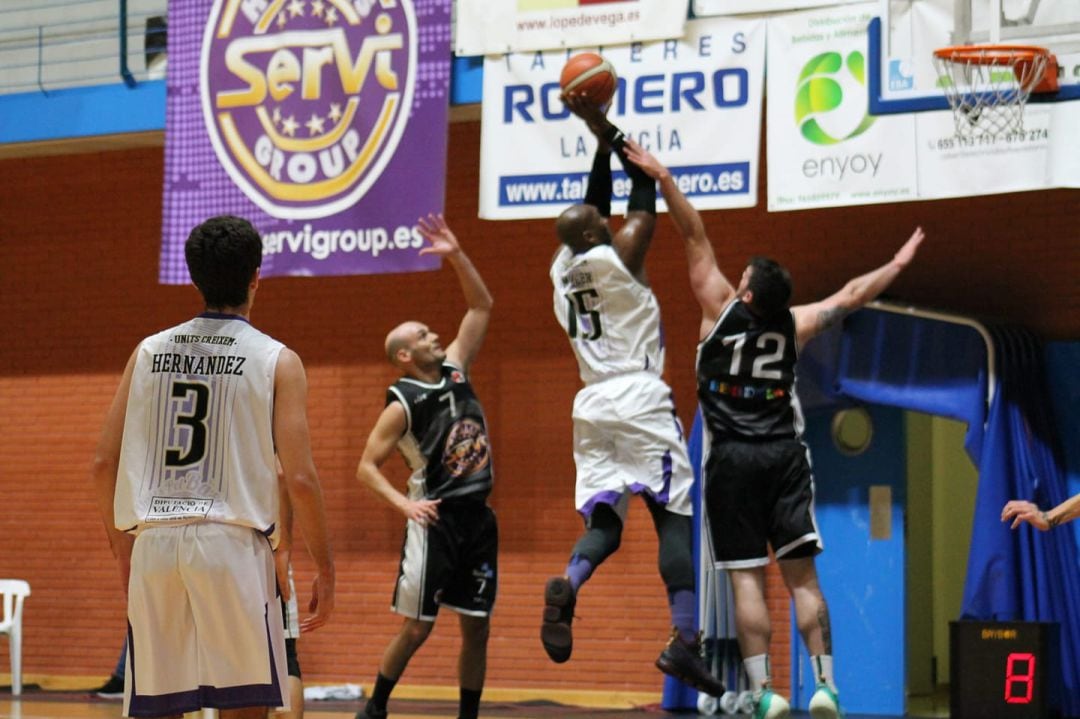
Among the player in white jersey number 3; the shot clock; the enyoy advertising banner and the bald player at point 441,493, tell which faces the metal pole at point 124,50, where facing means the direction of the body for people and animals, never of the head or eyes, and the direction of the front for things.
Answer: the player in white jersey number 3

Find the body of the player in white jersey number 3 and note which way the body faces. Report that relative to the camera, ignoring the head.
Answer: away from the camera

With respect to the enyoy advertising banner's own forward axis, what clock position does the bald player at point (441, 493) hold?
The bald player is roughly at 2 o'clock from the enyoy advertising banner.

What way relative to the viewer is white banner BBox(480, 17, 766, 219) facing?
toward the camera

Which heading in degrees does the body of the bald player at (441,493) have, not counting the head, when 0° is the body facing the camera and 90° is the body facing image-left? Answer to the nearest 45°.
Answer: approximately 315°

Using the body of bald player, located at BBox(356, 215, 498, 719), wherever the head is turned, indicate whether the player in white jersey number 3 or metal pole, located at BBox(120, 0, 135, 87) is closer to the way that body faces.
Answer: the player in white jersey number 3

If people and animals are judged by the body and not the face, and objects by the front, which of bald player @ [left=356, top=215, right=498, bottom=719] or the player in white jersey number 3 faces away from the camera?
the player in white jersey number 3

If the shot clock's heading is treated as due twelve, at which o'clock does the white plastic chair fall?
The white plastic chair is roughly at 3 o'clock from the shot clock.

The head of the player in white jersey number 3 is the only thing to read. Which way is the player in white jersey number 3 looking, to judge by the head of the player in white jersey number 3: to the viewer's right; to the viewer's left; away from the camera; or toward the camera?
away from the camera

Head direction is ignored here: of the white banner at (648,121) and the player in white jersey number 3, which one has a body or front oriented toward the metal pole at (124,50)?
the player in white jersey number 3

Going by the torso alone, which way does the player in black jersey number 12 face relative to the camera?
away from the camera

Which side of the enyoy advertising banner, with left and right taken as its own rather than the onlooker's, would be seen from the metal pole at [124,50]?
right

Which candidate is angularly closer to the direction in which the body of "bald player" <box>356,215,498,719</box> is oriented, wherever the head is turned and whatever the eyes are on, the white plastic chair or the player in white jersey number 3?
the player in white jersey number 3

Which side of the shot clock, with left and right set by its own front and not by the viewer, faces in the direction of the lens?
front
